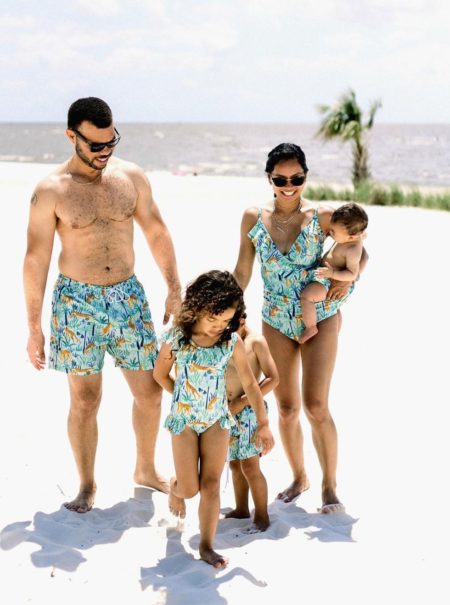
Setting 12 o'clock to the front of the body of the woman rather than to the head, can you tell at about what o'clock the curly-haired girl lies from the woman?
The curly-haired girl is roughly at 1 o'clock from the woman.

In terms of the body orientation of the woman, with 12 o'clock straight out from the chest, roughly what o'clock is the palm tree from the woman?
The palm tree is roughly at 6 o'clock from the woman.

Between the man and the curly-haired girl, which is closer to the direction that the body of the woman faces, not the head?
the curly-haired girl

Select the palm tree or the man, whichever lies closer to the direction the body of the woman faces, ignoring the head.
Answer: the man

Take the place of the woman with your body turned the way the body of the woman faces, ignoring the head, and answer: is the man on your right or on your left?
on your right

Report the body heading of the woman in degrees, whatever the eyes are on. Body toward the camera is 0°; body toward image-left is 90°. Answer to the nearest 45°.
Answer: approximately 0°

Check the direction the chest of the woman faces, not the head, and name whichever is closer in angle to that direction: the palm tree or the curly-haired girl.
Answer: the curly-haired girl

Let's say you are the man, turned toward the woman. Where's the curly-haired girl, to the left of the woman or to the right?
right
